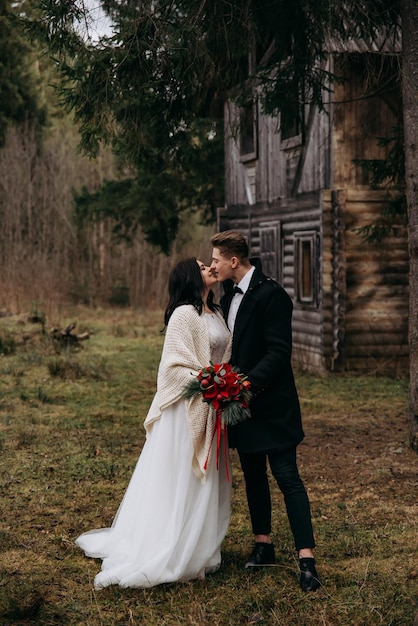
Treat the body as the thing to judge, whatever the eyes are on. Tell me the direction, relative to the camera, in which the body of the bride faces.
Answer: to the viewer's right

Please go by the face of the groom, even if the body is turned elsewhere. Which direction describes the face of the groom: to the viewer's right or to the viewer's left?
to the viewer's left

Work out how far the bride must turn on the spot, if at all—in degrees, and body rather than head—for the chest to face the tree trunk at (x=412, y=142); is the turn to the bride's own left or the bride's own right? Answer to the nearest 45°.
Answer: approximately 45° to the bride's own left

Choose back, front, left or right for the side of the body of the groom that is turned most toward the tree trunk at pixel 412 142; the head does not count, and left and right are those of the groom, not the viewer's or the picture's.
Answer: back

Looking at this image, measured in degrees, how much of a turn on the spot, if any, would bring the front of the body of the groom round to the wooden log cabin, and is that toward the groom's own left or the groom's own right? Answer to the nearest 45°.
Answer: approximately 135° to the groom's own right

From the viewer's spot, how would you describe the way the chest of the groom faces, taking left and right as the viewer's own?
facing the viewer and to the left of the viewer

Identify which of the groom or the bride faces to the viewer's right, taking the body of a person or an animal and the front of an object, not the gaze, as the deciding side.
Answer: the bride

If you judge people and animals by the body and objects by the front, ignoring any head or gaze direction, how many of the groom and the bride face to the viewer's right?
1

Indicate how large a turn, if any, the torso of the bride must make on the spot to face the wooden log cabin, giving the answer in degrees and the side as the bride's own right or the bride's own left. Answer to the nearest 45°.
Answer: approximately 90° to the bride's own left

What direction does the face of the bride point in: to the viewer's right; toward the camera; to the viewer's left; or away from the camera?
to the viewer's right

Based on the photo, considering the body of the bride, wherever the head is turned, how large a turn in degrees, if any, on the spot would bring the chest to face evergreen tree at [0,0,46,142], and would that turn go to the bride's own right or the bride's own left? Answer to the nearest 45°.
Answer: approximately 90° to the bride's own left
